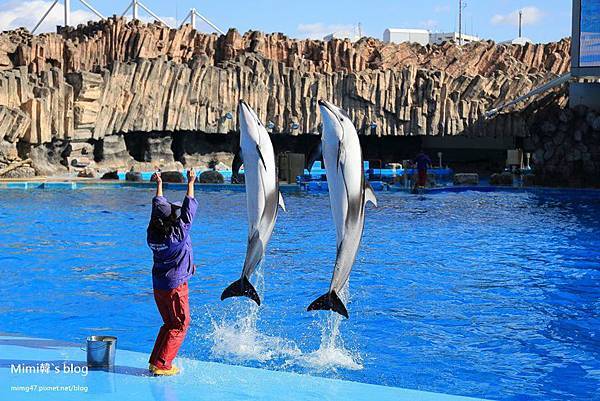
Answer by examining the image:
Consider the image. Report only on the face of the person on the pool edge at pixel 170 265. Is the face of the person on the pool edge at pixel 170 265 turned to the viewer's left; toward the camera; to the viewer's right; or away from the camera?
away from the camera

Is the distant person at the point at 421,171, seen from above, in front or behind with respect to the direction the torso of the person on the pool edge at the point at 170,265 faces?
in front

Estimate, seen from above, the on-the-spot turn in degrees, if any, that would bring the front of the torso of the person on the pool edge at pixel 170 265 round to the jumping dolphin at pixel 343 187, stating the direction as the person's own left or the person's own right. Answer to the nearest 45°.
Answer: approximately 45° to the person's own right

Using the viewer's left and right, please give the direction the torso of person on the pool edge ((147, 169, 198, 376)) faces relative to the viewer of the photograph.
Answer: facing away from the viewer and to the right of the viewer

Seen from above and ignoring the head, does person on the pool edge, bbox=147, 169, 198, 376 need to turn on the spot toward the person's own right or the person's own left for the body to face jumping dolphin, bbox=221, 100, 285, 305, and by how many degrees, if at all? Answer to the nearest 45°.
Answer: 0° — they already face it

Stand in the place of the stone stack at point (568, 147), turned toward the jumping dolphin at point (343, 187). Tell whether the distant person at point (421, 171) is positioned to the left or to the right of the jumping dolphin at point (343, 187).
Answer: right
